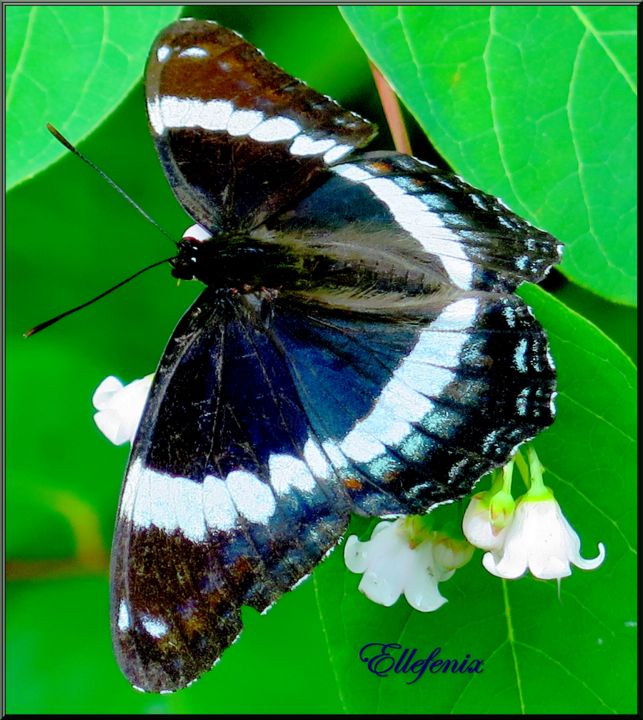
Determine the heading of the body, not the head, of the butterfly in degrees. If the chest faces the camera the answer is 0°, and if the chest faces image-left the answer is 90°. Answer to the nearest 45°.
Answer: approximately 90°
